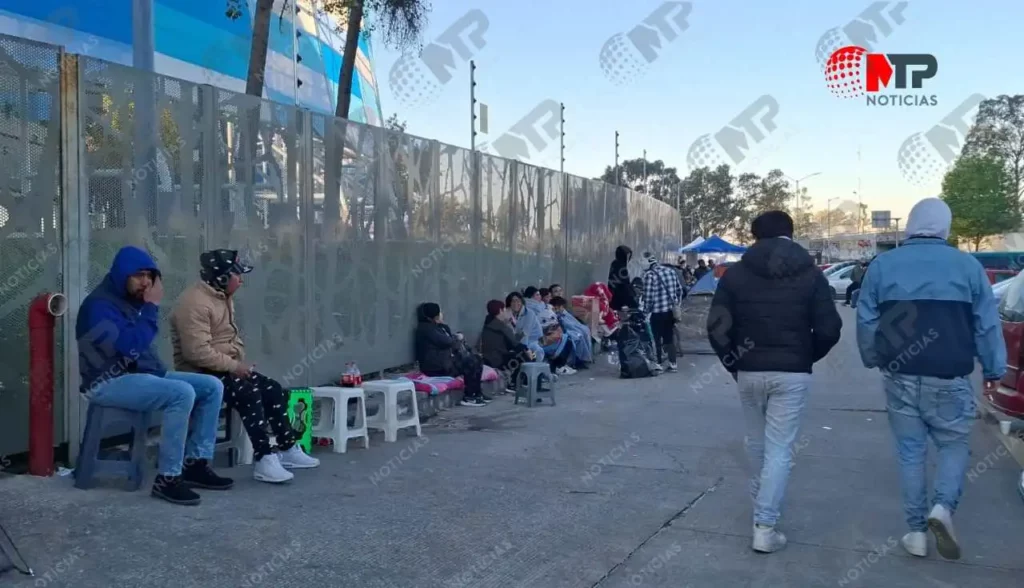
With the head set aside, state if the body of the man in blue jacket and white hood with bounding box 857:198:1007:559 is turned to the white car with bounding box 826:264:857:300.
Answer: yes

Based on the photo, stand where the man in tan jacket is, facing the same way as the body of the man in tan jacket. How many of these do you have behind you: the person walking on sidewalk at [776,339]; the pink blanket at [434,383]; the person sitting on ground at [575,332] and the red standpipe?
1

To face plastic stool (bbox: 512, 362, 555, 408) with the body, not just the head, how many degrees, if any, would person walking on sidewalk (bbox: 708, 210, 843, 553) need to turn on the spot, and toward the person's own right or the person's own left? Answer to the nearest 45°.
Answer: approximately 45° to the person's own left

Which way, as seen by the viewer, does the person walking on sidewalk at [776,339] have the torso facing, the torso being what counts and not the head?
away from the camera

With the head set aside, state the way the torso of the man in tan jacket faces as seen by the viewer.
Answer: to the viewer's right

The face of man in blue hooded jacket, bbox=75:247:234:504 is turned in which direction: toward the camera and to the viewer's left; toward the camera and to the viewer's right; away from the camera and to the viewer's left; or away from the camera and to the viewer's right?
toward the camera and to the viewer's right

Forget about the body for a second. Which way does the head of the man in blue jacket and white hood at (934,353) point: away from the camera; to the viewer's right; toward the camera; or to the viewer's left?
away from the camera

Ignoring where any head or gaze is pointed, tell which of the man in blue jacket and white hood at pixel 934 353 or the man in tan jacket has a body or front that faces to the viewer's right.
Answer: the man in tan jacket

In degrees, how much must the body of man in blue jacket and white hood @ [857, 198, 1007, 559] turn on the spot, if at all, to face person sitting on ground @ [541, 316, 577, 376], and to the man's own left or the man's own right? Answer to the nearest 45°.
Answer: approximately 45° to the man's own left

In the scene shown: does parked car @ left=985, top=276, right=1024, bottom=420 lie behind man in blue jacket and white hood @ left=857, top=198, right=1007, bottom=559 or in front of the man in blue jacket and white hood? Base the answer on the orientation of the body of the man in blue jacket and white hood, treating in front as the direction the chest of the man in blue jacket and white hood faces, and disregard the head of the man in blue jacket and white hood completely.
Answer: in front

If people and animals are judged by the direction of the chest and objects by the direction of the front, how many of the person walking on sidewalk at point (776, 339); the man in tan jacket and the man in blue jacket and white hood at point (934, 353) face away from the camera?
2

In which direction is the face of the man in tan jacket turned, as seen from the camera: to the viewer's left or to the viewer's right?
to the viewer's right

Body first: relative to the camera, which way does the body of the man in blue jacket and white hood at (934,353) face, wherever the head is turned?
away from the camera

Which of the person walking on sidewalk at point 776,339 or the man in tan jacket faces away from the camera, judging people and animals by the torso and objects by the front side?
the person walking on sidewalk
